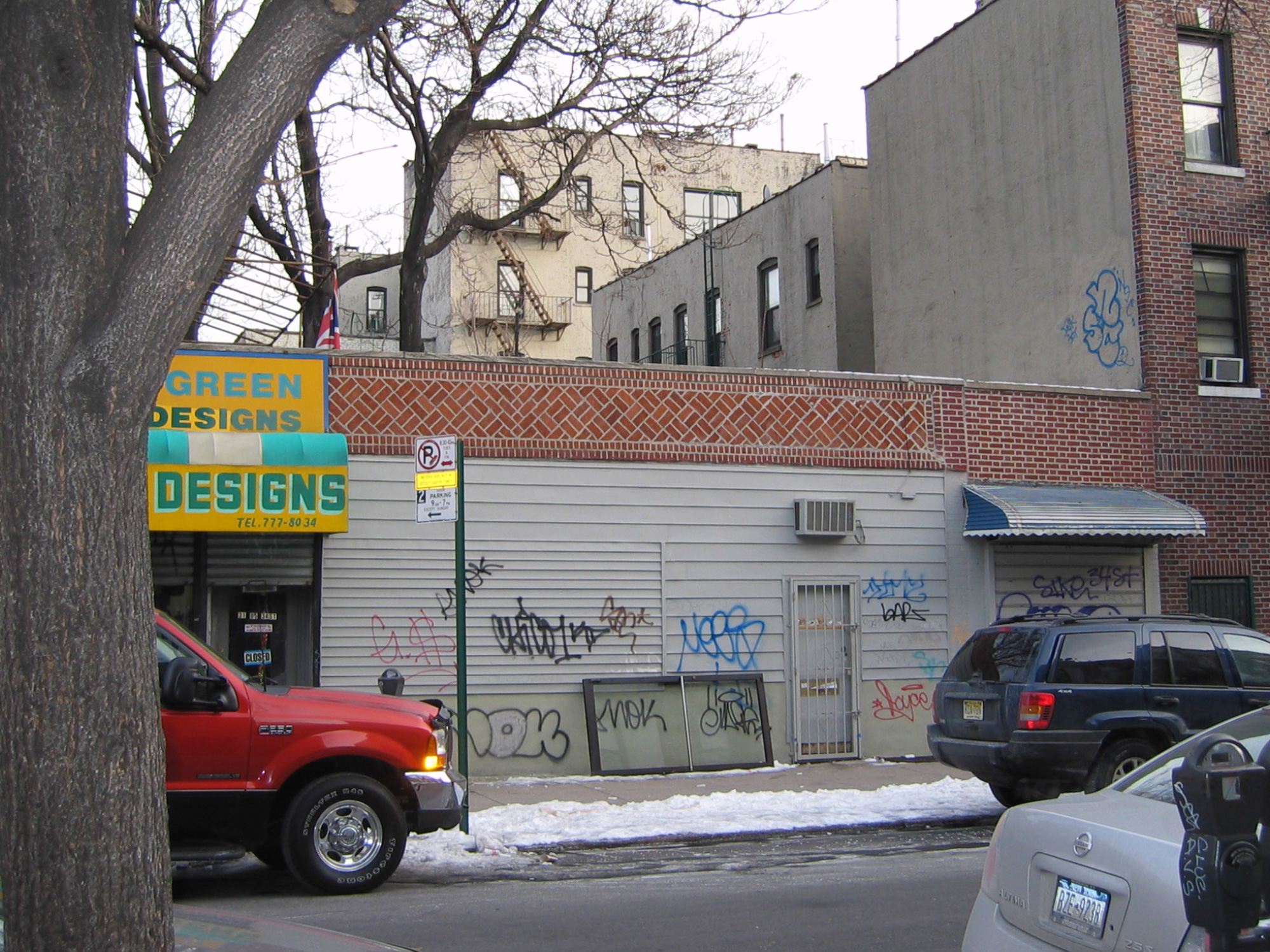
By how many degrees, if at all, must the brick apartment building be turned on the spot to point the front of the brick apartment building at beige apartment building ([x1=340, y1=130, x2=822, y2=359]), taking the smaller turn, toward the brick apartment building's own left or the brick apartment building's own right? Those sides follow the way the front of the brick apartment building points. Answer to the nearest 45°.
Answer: approximately 180°

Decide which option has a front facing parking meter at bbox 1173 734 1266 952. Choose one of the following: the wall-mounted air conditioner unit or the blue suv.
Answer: the wall-mounted air conditioner unit

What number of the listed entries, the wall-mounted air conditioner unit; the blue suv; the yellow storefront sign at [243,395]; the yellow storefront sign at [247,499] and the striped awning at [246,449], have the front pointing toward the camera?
4

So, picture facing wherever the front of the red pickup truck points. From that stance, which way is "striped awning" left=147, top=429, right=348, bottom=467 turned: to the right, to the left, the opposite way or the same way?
to the right

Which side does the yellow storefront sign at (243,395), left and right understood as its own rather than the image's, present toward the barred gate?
left

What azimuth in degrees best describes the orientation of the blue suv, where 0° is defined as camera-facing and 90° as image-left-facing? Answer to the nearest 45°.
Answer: approximately 225°

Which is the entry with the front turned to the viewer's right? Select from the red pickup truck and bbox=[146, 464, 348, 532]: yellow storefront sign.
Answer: the red pickup truck

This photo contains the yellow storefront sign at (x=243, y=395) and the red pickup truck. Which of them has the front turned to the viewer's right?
the red pickup truck

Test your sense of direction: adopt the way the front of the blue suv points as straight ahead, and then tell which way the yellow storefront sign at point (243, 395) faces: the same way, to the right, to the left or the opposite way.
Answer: to the right

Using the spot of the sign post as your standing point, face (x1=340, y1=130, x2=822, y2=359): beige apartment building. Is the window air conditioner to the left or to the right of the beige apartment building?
right

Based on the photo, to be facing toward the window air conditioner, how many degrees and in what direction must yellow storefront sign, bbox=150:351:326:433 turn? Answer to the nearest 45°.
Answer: approximately 90° to its left

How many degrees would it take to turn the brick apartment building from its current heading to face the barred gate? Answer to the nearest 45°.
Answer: approximately 90° to its right
